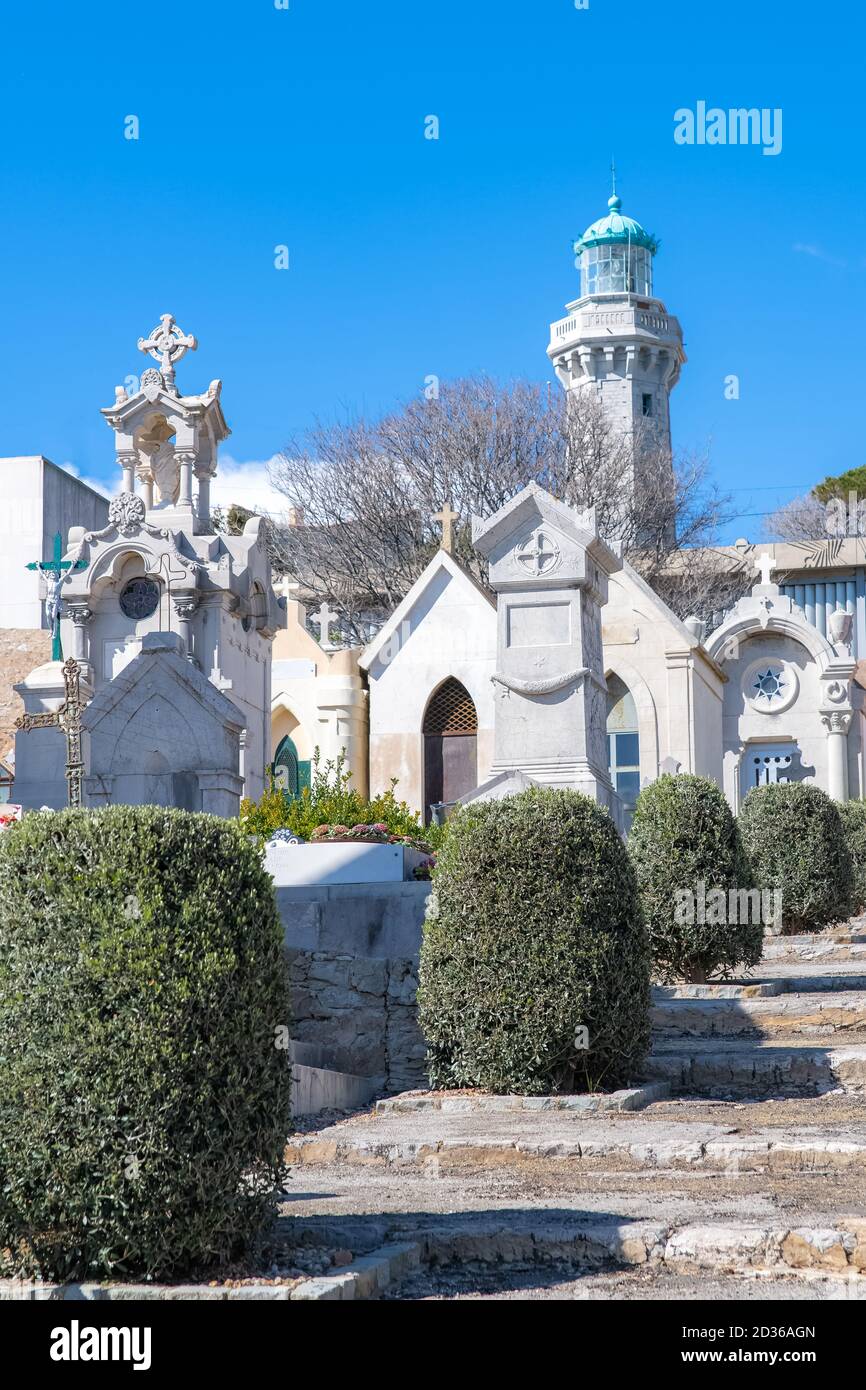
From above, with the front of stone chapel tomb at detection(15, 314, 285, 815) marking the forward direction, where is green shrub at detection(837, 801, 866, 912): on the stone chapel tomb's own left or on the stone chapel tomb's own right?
on the stone chapel tomb's own left

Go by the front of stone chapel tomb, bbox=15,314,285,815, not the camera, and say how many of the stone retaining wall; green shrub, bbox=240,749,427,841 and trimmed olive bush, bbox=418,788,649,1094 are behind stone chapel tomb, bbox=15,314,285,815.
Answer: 0

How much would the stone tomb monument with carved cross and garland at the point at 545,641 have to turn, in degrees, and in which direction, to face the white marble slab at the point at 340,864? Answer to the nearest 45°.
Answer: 0° — it already faces it

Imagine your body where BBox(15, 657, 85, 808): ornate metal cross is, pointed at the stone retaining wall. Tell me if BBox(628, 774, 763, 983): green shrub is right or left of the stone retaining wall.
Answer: left

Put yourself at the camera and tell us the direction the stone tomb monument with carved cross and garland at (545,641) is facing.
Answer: facing the viewer

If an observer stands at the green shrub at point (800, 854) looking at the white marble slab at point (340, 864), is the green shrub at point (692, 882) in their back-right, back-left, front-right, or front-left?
front-left

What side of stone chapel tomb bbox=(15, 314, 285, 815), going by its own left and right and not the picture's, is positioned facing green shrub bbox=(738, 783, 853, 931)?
left

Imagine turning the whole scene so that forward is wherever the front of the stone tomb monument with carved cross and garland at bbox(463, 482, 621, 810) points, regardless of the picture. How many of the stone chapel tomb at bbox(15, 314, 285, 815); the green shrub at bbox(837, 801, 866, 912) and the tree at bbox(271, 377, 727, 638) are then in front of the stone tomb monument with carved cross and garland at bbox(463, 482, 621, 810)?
0

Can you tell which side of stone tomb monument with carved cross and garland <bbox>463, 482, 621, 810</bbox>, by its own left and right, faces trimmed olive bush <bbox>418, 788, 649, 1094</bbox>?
front

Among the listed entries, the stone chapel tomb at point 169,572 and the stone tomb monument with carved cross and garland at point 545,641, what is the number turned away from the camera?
0

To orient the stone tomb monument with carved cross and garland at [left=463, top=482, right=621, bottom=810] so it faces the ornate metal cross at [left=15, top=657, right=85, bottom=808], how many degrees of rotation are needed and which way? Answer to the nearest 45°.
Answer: approximately 45° to its right

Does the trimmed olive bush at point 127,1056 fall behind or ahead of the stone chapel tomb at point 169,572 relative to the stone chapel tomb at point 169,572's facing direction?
ahead

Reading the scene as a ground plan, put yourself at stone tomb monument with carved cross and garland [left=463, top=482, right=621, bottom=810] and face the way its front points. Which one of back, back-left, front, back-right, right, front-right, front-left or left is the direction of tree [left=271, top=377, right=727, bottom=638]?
back

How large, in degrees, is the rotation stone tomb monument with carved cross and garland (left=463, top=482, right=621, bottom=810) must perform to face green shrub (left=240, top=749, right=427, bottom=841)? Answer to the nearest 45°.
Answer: approximately 45° to its right

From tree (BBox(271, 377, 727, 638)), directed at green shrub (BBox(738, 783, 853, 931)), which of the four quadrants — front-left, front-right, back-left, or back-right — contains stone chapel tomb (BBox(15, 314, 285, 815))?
front-right

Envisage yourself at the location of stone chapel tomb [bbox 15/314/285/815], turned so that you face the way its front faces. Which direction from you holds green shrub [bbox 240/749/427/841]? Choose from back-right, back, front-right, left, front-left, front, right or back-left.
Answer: front-left
